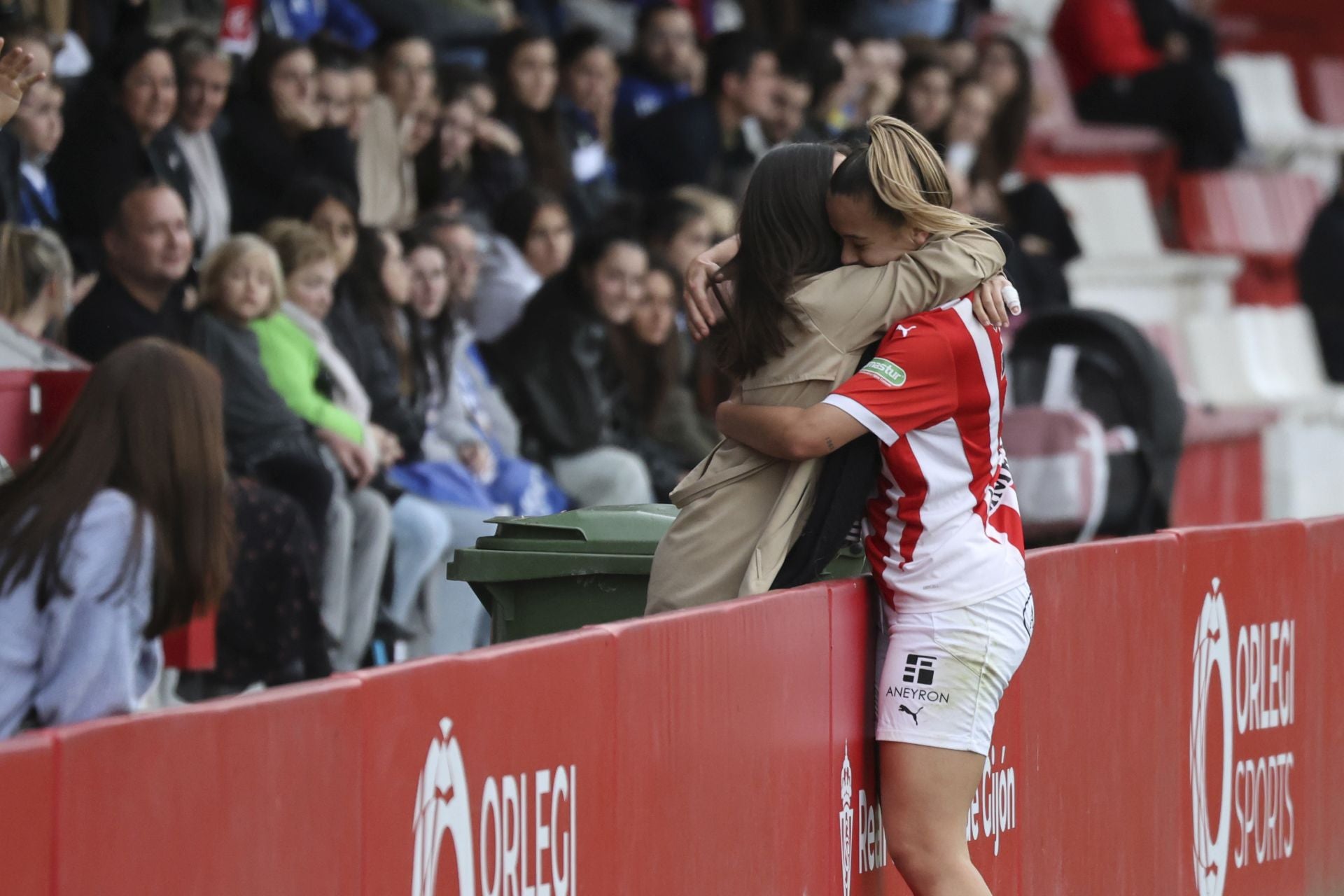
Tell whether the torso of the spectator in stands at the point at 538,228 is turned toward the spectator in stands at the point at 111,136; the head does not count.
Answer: no

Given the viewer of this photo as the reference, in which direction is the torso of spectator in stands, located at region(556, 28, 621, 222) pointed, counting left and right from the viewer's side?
facing the viewer

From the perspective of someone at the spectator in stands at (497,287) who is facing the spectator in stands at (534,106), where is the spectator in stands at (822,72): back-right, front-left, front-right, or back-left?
front-right

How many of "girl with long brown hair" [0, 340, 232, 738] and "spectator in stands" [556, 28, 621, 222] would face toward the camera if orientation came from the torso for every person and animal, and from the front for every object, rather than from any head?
1

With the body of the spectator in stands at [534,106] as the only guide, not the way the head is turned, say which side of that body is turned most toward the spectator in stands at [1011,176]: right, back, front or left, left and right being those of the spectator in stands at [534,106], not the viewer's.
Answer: left

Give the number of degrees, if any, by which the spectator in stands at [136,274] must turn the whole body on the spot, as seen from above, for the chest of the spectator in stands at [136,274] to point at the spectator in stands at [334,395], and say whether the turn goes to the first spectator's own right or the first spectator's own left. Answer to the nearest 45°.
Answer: approximately 45° to the first spectator's own left

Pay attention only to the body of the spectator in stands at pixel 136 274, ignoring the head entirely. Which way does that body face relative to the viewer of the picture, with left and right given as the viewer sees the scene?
facing the viewer and to the right of the viewer

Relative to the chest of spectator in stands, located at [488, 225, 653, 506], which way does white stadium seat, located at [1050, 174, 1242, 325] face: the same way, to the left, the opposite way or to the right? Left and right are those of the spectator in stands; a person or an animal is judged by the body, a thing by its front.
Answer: the same way

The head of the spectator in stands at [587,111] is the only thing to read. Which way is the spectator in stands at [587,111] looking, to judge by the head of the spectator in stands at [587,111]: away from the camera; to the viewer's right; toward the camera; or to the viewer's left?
toward the camera

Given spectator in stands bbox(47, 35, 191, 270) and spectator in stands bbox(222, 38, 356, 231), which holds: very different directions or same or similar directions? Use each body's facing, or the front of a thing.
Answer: same or similar directions

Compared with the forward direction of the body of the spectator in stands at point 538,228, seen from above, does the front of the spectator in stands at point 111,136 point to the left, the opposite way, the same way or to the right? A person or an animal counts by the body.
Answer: the same way

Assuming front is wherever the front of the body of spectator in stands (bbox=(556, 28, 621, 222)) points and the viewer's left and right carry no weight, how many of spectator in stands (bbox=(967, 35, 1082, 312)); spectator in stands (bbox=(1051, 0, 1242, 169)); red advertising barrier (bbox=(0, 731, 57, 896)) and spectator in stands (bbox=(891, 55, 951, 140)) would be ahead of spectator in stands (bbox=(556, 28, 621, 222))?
1

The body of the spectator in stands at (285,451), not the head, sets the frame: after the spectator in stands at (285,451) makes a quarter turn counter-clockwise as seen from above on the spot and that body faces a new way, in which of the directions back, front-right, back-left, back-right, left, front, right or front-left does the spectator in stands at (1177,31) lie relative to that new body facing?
front

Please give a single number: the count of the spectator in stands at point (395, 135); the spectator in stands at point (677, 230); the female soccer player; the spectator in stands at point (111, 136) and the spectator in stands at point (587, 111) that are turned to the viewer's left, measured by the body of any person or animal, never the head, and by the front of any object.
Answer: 1

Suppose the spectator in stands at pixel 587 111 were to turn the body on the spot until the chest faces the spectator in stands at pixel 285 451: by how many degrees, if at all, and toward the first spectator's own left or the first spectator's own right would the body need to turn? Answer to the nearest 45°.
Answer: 0° — they already face them
